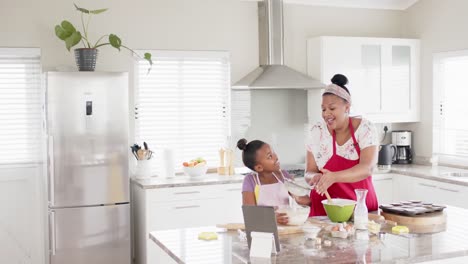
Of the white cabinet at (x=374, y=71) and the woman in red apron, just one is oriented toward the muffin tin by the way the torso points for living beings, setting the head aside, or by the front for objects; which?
the white cabinet

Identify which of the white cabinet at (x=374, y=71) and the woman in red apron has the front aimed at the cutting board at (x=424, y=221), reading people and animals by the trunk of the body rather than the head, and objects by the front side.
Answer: the white cabinet

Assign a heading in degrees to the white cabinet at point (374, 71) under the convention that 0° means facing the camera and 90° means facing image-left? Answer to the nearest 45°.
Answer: approximately 0°

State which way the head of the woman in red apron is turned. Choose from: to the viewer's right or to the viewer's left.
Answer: to the viewer's left

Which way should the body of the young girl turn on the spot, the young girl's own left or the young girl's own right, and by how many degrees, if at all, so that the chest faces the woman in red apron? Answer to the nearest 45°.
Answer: approximately 90° to the young girl's own left

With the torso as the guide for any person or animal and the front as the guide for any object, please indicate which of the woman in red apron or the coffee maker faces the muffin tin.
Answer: the coffee maker

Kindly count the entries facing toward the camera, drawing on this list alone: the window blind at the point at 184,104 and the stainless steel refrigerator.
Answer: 2

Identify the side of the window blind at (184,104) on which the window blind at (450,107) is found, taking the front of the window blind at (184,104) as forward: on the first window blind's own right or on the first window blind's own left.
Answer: on the first window blind's own left

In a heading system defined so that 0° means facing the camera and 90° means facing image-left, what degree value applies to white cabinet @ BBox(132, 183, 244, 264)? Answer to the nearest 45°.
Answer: approximately 0°

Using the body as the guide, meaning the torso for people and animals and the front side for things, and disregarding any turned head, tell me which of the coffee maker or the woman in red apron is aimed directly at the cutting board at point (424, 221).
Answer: the coffee maker
